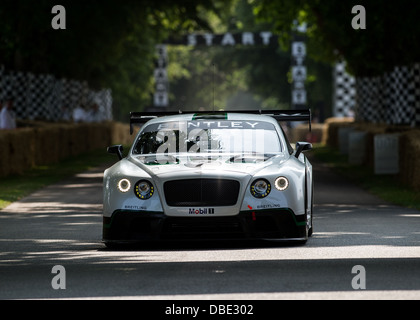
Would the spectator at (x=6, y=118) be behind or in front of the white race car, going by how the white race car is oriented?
behind

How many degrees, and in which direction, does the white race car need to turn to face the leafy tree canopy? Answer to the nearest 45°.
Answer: approximately 180°

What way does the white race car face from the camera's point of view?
toward the camera

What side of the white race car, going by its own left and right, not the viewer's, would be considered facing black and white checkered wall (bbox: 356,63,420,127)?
back

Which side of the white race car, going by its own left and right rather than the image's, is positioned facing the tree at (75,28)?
back

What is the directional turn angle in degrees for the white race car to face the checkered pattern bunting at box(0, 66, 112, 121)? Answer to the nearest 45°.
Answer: approximately 180°
